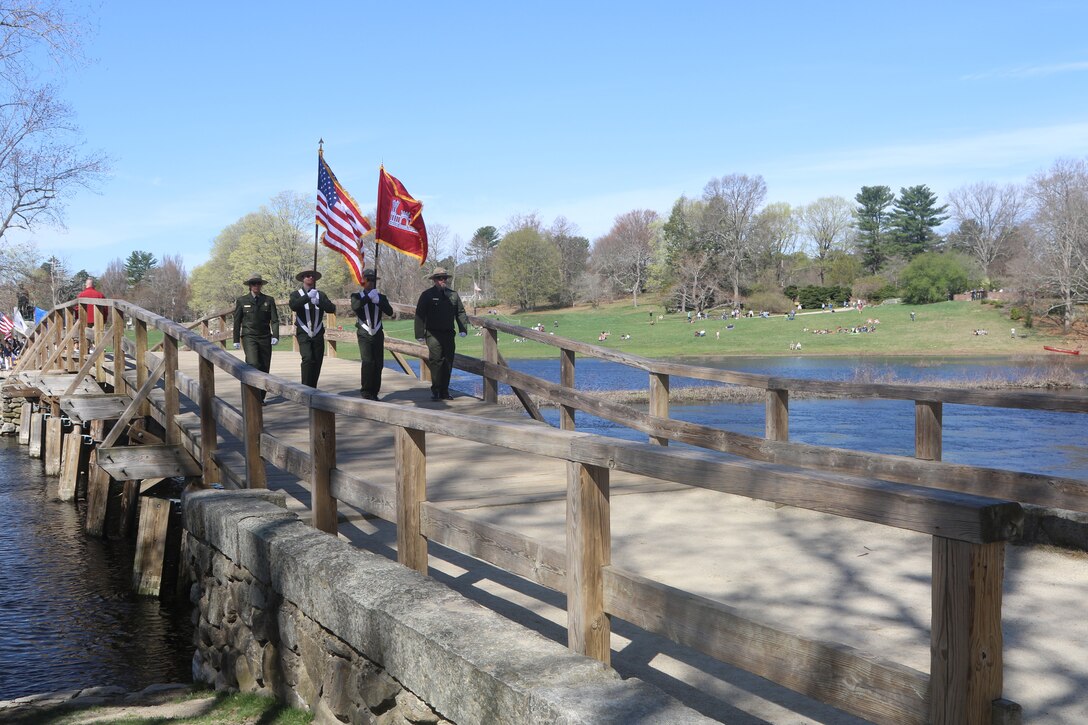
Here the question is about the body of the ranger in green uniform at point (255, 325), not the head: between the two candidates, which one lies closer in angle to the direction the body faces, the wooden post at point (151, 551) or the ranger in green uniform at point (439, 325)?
the wooden post

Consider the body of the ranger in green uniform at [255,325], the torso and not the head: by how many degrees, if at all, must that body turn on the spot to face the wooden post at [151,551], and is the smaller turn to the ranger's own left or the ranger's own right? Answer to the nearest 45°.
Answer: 0° — they already face it

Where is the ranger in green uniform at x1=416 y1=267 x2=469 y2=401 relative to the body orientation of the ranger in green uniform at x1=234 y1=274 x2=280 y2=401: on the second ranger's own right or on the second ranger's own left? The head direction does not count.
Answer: on the second ranger's own left

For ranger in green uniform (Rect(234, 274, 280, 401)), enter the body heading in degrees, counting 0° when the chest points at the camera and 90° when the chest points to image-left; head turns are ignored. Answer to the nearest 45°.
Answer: approximately 0°
